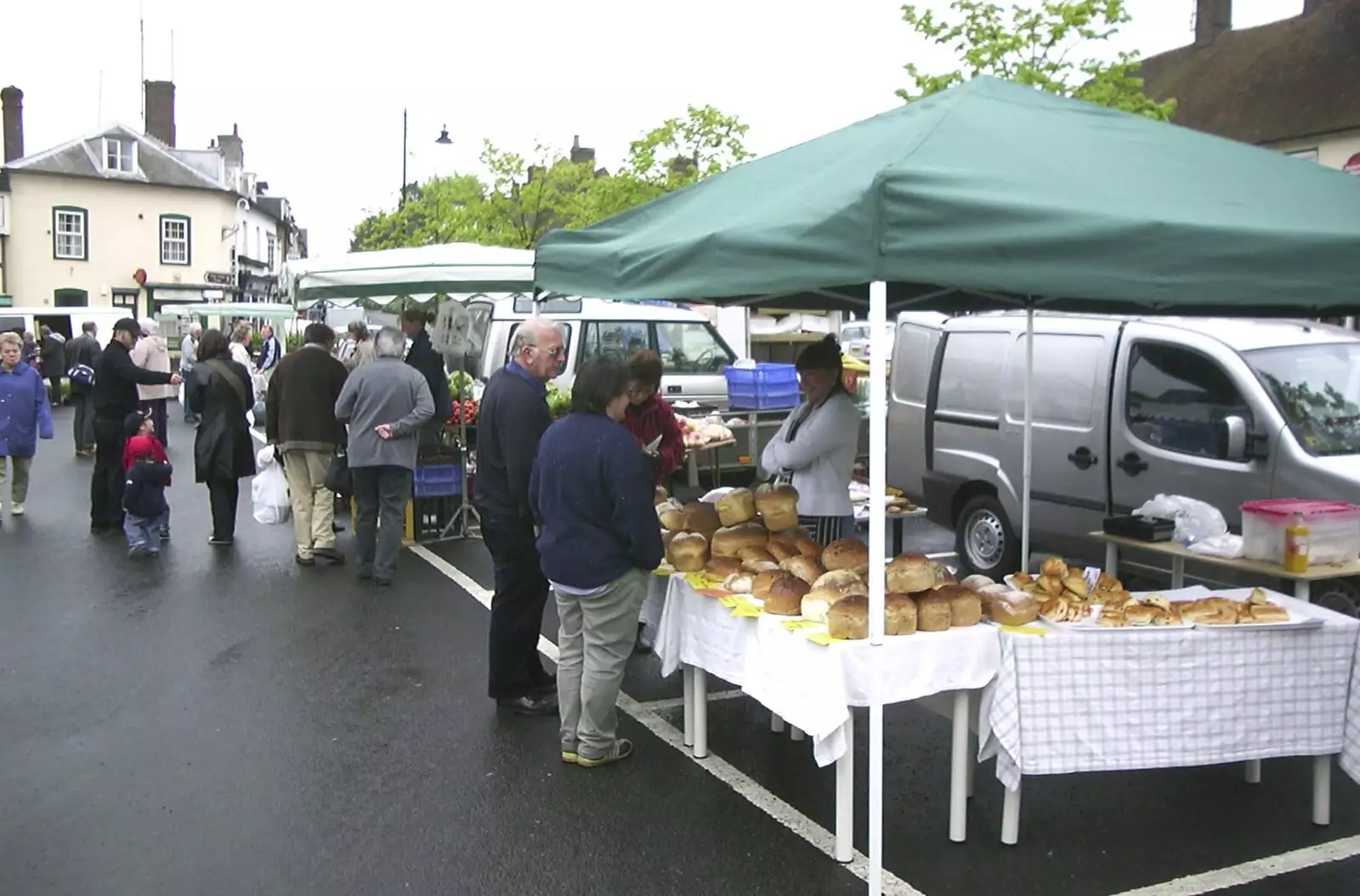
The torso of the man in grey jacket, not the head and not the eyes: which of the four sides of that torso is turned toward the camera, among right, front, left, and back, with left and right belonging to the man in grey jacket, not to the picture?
back

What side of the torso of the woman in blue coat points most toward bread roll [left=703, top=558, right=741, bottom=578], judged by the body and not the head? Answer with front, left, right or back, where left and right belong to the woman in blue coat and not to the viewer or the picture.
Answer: front

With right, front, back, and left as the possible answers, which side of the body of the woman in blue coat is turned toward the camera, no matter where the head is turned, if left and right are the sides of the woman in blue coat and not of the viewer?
front

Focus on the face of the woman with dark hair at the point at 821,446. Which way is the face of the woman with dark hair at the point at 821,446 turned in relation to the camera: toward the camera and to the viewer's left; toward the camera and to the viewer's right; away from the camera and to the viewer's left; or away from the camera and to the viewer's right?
toward the camera and to the viewer's left

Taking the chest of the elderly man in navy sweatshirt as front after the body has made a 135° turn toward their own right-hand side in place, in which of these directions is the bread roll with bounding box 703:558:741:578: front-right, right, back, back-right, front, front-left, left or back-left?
left

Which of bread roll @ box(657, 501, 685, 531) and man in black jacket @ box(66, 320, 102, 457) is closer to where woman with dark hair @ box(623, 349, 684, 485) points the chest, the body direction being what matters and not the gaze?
the bread roll

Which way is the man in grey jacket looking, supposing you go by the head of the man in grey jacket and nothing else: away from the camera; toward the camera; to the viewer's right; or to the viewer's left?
away from the camera

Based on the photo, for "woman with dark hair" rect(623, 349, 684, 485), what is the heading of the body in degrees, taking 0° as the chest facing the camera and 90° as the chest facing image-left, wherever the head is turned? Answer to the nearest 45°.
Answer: approximately 45°

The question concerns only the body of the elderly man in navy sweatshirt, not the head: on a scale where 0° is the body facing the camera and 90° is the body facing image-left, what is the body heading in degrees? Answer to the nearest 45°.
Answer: approximately 270°

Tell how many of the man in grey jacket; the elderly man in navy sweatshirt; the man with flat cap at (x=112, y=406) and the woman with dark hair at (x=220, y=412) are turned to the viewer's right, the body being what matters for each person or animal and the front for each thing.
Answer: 2

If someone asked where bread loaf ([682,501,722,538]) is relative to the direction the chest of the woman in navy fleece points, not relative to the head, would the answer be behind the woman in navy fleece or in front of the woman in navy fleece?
in front

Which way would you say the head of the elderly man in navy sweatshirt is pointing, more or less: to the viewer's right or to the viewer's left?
to the viewer's right
